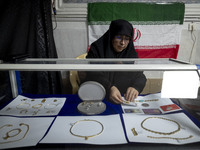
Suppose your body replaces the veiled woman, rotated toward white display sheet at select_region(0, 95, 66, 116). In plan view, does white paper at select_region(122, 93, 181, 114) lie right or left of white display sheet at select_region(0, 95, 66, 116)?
left

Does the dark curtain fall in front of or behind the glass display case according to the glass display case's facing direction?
behind

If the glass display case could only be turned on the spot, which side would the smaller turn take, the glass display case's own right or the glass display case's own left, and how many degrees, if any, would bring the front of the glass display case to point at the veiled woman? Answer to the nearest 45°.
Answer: approximately 180°

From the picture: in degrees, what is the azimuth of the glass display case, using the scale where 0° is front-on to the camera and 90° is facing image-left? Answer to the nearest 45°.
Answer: approximately 0°

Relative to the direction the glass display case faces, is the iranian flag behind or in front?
behind
